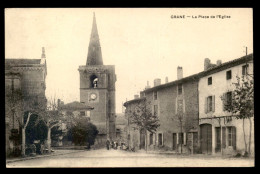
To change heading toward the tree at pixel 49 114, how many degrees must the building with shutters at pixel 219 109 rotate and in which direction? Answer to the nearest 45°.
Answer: approximately 45° to its right

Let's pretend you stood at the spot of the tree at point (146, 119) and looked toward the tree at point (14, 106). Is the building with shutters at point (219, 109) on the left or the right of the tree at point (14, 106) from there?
left

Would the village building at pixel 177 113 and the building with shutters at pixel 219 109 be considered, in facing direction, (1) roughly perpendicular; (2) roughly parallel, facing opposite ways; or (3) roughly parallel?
roughly parallel

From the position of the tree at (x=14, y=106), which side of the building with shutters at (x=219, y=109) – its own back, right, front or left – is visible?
front

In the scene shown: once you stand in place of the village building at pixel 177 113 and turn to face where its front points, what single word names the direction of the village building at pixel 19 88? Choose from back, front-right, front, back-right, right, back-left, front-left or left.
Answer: front

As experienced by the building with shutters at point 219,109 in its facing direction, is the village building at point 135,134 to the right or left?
on its right

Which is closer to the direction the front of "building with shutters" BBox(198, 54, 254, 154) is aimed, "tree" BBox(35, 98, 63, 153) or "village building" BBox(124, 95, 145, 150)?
the tree

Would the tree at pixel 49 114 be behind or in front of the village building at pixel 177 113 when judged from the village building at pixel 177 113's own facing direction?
in front

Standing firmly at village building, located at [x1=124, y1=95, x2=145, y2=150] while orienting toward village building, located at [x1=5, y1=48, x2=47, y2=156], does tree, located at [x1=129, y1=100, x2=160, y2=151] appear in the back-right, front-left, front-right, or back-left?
front-left

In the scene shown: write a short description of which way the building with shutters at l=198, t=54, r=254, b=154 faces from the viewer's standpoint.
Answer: facing the viewer and to the left of the viewer

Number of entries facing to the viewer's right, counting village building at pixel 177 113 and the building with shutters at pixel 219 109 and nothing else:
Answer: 0

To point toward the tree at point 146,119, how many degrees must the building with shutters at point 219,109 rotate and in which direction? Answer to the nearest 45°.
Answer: approximately 90° to its right

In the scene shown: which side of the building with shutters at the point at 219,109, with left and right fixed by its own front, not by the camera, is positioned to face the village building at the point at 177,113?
right
